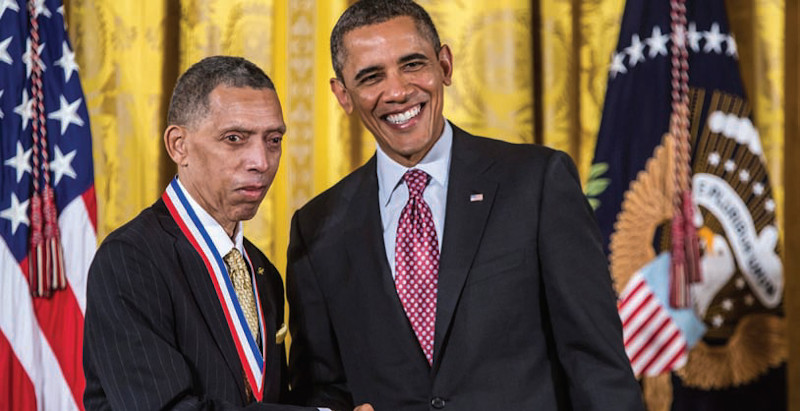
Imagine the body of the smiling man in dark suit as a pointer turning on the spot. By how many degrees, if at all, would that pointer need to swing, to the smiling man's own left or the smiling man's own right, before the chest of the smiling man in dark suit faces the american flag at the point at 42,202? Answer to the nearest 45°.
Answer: approximately 135° to the smiling man's own right

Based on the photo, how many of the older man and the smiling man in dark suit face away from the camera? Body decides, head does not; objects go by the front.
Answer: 0

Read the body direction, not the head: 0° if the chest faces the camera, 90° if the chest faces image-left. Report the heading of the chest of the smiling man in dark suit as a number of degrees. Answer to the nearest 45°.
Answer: approximately 0°

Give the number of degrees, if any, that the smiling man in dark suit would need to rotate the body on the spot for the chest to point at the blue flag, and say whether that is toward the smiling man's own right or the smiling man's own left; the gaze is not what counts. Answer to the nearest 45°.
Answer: approximately 135° to the smiling man's own left

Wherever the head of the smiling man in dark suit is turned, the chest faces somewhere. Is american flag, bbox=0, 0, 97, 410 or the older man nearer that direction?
the older man

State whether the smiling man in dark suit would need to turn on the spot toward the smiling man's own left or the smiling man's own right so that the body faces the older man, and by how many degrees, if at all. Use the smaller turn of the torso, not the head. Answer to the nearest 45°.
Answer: approximately 45° to the smiling man's own right

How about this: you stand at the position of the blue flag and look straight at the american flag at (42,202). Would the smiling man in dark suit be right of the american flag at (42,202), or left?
left

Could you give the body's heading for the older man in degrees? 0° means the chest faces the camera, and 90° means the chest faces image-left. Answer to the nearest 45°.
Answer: approximately 315°

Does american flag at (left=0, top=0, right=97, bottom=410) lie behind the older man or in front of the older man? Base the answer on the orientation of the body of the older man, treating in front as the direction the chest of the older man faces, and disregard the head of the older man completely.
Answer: behind

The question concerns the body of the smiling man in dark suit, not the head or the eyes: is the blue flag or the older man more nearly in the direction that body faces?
the older man
